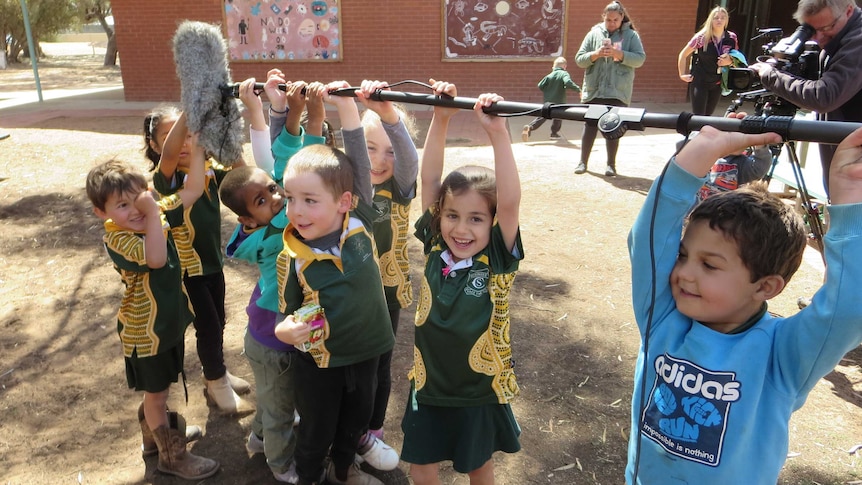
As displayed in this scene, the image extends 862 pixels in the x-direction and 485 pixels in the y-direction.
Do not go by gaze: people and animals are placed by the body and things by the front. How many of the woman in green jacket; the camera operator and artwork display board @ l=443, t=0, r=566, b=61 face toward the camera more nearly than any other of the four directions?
2

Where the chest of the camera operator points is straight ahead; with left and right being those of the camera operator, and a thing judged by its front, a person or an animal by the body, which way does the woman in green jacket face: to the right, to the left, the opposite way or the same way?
to the left

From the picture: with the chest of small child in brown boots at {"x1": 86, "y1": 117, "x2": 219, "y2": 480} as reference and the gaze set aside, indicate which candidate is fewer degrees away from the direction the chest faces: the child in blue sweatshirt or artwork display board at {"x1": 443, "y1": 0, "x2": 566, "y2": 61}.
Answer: the child in blue sweatshirt

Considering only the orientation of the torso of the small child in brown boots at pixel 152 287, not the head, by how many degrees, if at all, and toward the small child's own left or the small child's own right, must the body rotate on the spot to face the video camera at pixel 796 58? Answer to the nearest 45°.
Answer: approximately 45° to the small child's own left

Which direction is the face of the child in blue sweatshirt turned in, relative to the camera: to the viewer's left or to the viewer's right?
to the viewer's left

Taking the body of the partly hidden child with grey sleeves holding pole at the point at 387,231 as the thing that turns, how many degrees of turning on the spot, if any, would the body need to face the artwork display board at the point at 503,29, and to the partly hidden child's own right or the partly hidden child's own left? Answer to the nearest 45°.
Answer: approximately 135° to the partly hidden child's own right

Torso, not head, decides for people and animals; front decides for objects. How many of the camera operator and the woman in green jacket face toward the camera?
1

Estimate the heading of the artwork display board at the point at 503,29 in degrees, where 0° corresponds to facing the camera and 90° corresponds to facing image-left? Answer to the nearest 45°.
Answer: approximately 0°

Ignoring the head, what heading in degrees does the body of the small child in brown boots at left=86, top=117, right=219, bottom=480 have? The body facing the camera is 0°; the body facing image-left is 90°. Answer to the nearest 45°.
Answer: approximately 315°

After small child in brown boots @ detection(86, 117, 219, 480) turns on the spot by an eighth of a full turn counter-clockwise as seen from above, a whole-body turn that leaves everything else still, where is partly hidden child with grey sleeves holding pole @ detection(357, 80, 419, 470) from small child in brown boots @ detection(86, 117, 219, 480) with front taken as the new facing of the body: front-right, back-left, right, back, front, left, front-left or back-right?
front

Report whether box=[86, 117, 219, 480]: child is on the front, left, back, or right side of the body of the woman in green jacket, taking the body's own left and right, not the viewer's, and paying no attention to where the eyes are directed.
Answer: front

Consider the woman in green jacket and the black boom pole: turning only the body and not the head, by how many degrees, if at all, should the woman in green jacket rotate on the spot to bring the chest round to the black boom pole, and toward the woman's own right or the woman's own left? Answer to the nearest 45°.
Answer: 0° — they already face it

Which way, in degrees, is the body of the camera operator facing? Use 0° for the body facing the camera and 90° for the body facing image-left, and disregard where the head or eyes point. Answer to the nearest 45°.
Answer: approximately 90°

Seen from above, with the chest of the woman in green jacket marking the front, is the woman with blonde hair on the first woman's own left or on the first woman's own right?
on the first woman's own left
